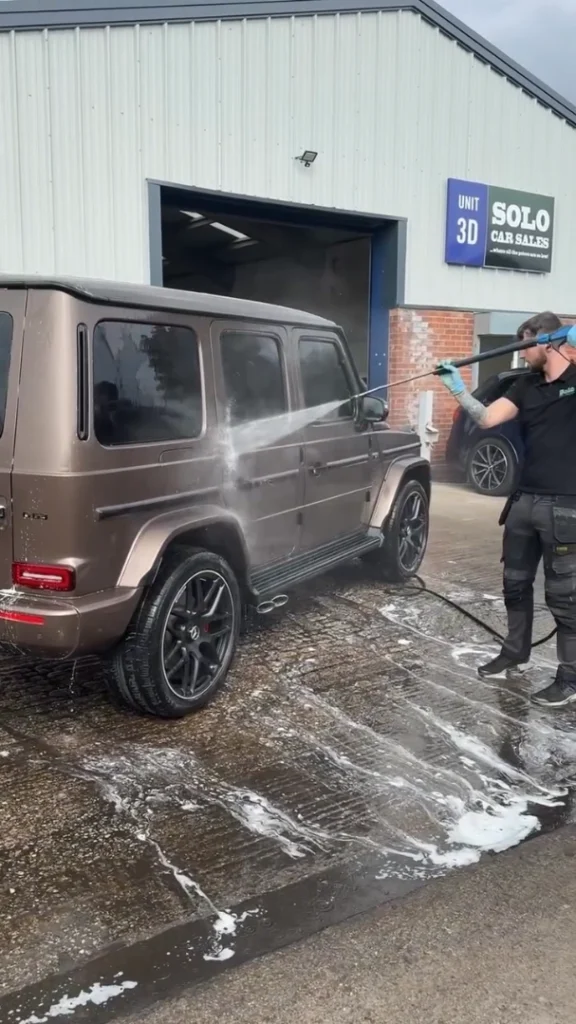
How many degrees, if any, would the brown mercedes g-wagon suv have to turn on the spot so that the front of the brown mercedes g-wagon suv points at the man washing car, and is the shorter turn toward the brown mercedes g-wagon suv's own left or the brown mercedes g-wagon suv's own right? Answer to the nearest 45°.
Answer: approximately 45° to the brown mercedes g-wagon suv's own right

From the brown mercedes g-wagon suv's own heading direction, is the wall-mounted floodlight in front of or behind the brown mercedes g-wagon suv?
in front

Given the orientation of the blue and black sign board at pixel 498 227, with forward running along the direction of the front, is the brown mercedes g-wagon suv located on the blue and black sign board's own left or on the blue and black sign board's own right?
on the blue and black sign board's own right

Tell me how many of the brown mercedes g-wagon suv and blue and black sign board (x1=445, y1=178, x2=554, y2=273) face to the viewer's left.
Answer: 0

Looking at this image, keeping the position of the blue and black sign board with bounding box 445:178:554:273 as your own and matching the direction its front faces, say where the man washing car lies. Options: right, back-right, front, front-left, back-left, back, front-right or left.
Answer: front-right

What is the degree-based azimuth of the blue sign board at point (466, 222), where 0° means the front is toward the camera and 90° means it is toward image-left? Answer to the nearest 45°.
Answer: approximately 315°

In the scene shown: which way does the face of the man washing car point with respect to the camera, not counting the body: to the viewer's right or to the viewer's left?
to the viewer's left

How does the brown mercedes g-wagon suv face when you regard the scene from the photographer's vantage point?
facing away from the viewer and to the right of the viewer

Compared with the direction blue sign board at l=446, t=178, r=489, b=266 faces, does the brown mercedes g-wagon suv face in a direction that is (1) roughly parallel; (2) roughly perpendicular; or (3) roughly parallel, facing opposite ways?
roughly perpendicular

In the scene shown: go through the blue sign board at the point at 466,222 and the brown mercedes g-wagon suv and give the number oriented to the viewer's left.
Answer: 0
